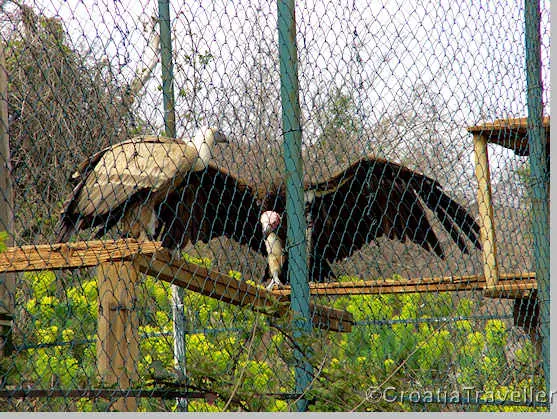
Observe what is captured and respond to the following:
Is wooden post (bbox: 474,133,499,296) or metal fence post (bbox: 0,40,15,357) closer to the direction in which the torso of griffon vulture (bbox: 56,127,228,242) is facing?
the wooden post

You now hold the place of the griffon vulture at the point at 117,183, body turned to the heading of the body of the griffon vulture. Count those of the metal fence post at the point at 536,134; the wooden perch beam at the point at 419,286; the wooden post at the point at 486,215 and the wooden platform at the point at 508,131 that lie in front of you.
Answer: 4

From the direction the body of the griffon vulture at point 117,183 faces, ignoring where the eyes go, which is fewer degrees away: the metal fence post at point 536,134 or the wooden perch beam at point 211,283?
the metal fence post

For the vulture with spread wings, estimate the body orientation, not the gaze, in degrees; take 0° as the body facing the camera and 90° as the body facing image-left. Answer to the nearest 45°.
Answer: approximately 45°

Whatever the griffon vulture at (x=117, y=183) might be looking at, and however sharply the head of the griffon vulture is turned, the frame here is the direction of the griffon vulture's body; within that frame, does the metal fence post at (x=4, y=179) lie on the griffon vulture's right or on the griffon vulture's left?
on the griffon vulture's right

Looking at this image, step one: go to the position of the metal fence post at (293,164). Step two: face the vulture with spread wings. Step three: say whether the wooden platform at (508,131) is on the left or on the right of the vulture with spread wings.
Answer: right

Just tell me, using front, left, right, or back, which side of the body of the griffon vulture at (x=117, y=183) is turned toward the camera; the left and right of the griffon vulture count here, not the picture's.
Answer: right

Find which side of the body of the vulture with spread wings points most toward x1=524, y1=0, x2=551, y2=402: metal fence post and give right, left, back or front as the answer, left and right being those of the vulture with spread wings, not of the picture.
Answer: left

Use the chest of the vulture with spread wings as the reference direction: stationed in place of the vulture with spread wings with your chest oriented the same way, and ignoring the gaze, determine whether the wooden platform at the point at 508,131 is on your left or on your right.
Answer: on your left

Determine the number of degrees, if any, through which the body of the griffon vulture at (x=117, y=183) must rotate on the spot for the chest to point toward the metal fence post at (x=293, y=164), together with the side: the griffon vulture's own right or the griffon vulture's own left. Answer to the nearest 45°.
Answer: approximately 45° to the griffon vulture's own right

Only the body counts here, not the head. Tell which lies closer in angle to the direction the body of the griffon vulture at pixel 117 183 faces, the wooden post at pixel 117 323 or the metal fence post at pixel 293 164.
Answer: the metal fence post

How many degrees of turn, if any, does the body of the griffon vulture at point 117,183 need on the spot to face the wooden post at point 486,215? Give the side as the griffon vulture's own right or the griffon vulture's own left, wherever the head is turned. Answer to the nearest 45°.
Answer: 0° — it already faces it

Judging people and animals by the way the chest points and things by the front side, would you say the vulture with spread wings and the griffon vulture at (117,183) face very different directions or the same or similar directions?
very different directions

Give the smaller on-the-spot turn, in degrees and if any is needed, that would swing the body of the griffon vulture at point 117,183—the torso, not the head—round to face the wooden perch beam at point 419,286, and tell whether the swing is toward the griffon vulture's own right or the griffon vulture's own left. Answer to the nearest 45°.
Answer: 0° — it already faces it
